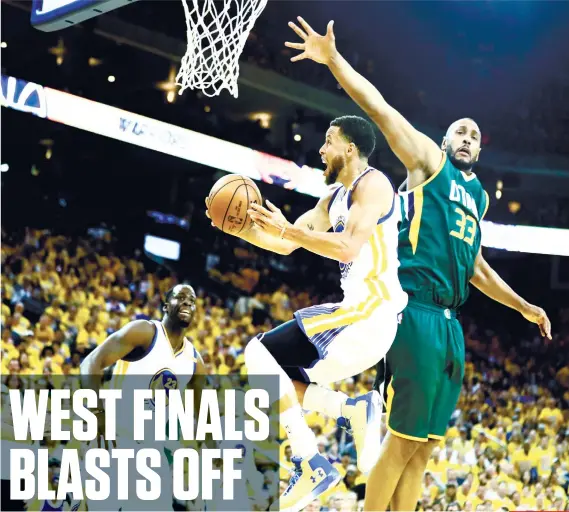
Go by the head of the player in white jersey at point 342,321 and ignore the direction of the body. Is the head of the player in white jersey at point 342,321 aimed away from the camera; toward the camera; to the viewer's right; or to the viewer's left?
to the viewer's left

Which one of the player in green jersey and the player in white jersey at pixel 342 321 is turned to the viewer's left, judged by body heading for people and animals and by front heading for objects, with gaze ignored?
the player in white jersey

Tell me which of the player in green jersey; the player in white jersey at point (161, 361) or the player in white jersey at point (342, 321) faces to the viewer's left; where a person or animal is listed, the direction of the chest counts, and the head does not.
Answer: the player in white jersey at point (342, 321)

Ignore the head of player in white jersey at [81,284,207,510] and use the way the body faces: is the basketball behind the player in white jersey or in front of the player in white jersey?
in front

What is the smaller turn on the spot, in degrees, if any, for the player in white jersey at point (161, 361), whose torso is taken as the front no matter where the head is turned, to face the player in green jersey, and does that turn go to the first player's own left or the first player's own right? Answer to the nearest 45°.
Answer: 0° — they already face them

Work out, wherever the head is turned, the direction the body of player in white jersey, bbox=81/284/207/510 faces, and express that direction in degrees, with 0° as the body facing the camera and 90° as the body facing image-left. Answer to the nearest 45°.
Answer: approximately 315°

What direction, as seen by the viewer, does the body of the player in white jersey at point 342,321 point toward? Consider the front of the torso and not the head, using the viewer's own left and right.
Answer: facing to the left of the viewer

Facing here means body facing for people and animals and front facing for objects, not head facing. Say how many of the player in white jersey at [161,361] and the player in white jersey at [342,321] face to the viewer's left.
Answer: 1
